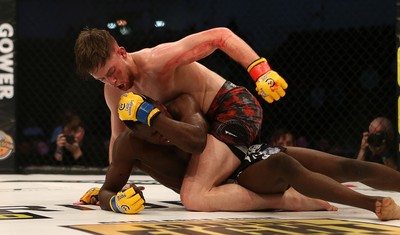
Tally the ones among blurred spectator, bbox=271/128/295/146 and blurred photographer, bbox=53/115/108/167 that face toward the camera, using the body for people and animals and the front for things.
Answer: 2

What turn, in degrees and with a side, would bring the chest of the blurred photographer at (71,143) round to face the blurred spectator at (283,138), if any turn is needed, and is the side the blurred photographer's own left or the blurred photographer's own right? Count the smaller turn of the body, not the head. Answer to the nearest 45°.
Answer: approximately 45° to the blurred photographer's own left

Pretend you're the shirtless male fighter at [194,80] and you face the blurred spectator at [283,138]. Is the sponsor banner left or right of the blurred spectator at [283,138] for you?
left

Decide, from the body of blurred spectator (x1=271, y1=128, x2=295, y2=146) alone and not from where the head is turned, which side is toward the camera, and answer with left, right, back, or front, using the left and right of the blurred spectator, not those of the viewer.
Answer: front

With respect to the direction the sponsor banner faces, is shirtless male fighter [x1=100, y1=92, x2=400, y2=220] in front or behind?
in front

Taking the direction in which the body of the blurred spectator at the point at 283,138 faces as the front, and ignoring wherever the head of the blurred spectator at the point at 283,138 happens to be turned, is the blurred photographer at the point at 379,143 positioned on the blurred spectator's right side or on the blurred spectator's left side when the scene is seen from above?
on the blurred spectator's left side

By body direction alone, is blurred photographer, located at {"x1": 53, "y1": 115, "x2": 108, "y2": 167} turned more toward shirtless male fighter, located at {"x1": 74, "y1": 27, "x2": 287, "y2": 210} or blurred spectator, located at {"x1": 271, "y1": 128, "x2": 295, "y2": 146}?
the shirtless male fighter

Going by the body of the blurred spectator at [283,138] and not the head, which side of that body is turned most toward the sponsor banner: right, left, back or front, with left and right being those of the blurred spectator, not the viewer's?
right

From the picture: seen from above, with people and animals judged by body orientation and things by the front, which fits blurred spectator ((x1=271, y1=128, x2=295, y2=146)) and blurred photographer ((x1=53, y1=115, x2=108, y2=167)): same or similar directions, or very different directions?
same or similar directions

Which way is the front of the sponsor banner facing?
toward the camera

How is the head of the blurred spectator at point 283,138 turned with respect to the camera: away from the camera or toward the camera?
toward the camera

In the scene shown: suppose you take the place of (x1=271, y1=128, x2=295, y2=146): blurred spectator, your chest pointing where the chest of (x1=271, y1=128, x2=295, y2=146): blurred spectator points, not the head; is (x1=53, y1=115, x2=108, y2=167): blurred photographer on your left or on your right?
on your right

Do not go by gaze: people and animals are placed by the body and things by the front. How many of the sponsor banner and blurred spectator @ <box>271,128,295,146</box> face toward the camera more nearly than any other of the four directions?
2

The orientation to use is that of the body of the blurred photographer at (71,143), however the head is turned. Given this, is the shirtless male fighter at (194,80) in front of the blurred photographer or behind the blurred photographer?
in front

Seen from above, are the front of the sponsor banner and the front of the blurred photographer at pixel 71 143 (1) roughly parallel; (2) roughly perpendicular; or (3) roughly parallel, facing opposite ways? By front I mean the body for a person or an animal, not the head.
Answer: roughly parallel
